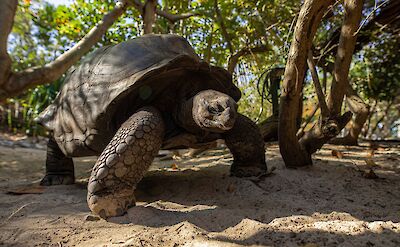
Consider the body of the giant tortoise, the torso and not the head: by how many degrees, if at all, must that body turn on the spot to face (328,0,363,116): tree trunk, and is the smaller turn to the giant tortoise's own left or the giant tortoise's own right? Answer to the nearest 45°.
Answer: approximately 45° to the giant tortoise's own left

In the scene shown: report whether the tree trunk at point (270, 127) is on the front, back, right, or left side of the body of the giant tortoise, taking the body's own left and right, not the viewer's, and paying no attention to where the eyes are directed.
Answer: left

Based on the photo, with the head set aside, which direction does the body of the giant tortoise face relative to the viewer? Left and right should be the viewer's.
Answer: facing the viewer and to the right of the viewer

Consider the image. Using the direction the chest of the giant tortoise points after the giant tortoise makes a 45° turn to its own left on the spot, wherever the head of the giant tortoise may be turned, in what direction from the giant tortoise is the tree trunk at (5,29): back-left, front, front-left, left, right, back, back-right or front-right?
back-left

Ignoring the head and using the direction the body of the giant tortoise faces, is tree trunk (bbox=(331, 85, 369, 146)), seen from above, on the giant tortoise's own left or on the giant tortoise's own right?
on the giant tortoise's own left

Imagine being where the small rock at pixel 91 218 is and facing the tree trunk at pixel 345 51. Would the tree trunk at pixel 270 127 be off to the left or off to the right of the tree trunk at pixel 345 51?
left
